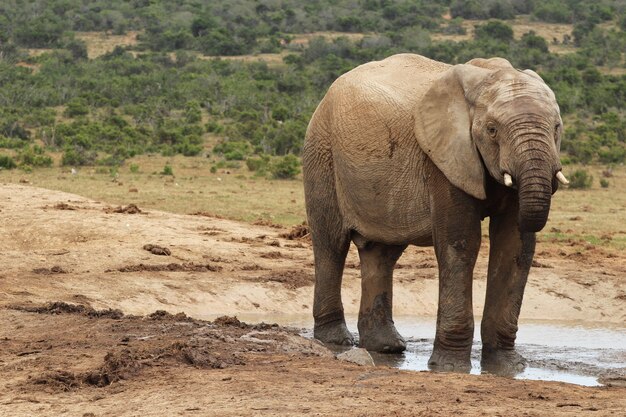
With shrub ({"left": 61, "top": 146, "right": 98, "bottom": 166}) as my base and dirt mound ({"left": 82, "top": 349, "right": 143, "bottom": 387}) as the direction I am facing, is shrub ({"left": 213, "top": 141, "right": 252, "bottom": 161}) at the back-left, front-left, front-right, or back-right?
back-left

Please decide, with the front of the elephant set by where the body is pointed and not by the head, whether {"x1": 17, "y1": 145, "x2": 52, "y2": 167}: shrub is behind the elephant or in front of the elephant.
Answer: behind

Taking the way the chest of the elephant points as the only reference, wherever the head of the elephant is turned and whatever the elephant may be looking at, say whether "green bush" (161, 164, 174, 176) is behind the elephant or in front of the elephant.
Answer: behind

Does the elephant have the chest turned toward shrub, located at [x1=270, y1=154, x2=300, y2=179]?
no

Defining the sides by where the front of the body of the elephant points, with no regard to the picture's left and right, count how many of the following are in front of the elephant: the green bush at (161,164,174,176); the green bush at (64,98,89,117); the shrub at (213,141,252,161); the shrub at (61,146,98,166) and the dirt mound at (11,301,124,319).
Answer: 0

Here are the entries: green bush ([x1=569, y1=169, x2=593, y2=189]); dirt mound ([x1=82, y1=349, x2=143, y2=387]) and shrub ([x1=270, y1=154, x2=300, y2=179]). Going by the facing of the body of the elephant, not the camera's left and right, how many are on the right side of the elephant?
1

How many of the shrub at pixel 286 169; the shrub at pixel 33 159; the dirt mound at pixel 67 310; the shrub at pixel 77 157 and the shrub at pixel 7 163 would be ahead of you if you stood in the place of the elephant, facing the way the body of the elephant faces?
0

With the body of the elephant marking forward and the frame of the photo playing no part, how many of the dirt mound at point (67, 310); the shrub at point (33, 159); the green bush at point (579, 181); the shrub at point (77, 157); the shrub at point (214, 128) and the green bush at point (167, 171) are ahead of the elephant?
0

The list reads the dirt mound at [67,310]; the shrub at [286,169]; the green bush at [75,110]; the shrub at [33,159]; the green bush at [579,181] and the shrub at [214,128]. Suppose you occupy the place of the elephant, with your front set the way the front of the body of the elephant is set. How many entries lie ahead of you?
0

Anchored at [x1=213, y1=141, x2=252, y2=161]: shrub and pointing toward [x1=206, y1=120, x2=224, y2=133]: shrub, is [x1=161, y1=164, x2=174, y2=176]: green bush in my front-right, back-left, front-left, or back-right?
back-left

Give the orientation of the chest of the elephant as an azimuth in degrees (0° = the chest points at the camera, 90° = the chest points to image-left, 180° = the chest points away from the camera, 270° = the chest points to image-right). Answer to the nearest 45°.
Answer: approximately 315°

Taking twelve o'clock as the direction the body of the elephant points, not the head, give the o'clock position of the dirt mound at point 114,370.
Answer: The dirt mound is roughly at 3 o'clock from the elephant.

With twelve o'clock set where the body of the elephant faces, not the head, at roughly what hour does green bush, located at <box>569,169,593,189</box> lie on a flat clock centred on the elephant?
The green bush is roughly at 8 o'clock from the elephant.

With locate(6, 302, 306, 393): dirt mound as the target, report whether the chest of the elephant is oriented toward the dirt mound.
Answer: no

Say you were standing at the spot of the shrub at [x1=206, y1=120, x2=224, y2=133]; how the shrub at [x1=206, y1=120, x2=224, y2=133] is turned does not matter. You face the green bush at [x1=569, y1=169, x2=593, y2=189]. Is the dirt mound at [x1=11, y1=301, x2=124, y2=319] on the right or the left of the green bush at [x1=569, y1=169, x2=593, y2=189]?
right

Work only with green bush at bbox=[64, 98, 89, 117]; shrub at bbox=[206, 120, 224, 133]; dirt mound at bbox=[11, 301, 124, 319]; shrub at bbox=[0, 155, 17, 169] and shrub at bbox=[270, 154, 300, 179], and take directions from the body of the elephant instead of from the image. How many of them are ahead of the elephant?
0
